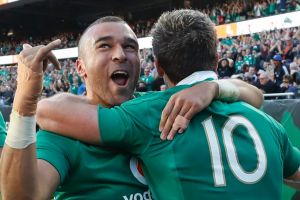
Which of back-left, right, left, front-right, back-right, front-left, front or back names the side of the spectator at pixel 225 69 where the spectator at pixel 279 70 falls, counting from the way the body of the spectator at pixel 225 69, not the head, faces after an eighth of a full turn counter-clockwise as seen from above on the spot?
front

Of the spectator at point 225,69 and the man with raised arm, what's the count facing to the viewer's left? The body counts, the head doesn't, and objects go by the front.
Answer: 0

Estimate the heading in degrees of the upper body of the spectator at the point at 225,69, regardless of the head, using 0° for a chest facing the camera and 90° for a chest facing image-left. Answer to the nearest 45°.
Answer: approximately 0°

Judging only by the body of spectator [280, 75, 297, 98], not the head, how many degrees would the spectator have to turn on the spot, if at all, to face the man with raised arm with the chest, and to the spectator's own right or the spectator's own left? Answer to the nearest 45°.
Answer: approximately 45° to the spectator's own left

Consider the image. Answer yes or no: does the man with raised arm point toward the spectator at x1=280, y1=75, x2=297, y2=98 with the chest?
no

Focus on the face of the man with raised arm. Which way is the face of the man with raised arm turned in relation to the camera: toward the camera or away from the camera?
toward the camera

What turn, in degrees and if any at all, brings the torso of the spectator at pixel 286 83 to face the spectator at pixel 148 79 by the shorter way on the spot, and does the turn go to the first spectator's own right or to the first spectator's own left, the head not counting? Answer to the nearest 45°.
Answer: approximately 90° to the first spectator's own right

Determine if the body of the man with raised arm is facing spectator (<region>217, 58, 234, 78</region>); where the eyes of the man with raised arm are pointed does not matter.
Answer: no

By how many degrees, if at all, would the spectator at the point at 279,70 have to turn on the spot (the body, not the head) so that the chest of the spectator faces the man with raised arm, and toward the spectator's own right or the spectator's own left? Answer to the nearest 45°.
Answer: approximately 45° to the spectator's own left

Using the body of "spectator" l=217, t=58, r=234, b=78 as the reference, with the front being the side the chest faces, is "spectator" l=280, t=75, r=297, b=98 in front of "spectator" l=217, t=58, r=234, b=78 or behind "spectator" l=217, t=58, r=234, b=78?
in front

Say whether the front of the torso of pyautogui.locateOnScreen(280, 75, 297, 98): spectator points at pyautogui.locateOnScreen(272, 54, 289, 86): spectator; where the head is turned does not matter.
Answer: no

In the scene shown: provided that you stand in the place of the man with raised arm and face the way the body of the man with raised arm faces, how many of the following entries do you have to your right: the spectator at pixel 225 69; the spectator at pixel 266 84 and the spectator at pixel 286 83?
0

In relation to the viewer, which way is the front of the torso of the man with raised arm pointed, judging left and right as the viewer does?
facing the viewer and to the right of the viewer

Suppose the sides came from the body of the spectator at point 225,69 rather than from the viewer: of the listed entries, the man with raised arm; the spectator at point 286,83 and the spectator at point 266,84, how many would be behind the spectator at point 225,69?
0

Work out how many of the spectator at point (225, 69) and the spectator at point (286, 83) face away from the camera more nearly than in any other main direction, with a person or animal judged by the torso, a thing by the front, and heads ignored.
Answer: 0

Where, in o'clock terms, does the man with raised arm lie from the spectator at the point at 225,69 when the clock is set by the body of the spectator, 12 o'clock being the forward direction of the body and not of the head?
The man with raised arm is roughly at 12 o'clock from the spectator.

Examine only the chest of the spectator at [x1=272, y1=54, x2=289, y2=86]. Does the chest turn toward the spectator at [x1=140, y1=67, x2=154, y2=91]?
no
